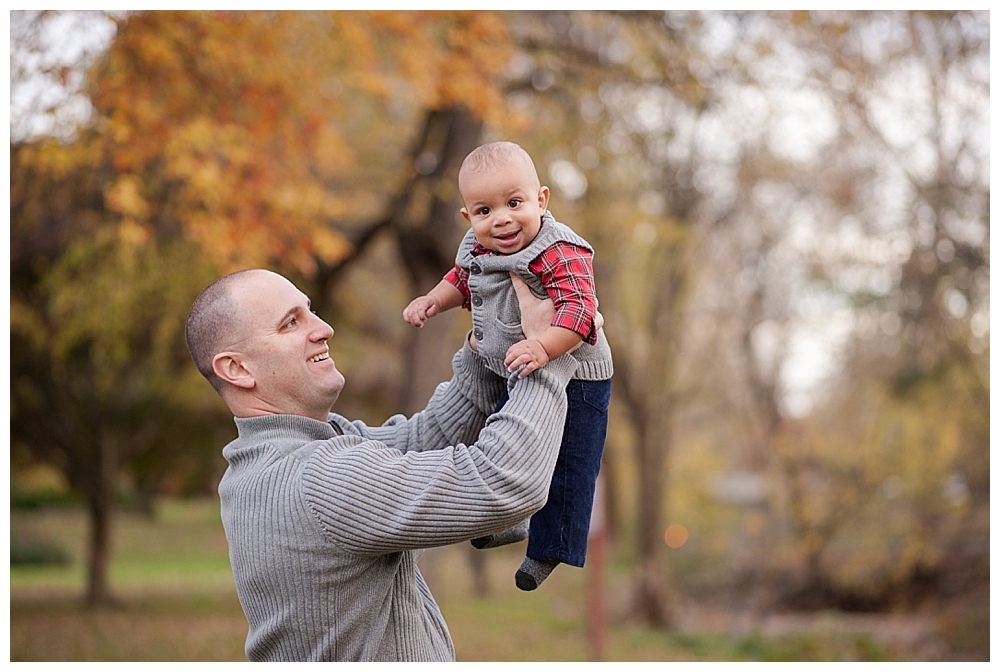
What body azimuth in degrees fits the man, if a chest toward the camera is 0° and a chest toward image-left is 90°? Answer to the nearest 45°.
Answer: approximately 270°

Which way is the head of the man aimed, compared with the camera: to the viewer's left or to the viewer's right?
to the viewer's right

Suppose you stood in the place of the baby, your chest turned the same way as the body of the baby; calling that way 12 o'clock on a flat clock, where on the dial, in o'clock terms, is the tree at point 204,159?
The tree is roughly at 4 o'clock from the baby.

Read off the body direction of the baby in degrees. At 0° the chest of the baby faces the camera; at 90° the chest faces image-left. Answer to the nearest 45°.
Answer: approximately 45°
